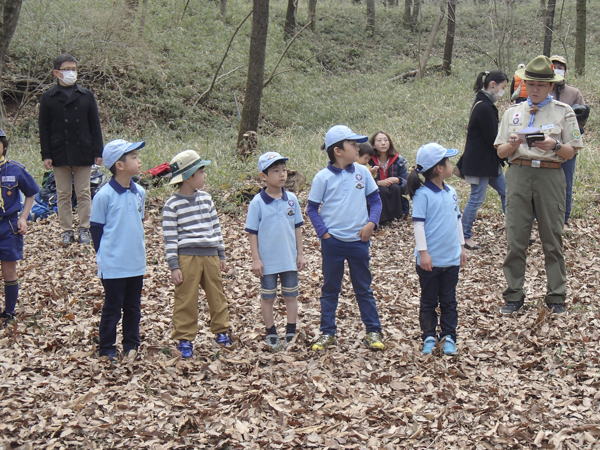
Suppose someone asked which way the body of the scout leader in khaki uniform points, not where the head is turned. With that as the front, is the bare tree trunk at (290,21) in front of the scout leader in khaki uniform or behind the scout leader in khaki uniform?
behind

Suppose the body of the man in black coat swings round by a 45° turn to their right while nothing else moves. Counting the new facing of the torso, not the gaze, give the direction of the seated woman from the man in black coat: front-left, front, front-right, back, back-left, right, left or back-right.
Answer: back-left

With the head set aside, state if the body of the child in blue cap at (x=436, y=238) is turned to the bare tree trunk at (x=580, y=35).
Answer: no

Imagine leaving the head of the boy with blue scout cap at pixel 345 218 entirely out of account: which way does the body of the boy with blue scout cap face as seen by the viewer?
toward the camera

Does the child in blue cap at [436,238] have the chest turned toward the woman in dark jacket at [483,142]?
no

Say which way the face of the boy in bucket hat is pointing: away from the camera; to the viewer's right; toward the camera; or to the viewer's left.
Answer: to the viewer's right

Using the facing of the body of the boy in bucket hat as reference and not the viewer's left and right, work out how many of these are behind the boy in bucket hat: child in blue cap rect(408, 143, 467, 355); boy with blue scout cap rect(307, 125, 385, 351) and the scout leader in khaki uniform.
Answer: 0

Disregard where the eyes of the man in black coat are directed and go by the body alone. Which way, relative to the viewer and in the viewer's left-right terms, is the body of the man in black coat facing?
facing the viewer

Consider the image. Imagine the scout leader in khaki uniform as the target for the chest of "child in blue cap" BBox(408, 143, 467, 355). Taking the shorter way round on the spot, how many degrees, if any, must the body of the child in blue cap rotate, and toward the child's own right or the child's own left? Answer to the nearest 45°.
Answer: approximately 90° to the child's own left

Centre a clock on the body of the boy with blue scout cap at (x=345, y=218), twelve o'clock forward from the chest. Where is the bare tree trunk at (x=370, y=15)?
The bare tree trunk is roughly at 6 o'clock from the boy with blue scout cap.

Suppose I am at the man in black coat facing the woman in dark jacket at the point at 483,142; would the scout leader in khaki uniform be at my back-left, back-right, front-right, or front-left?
front-right

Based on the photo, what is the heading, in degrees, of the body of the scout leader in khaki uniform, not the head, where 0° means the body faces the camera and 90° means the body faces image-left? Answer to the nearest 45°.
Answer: approximately 0°

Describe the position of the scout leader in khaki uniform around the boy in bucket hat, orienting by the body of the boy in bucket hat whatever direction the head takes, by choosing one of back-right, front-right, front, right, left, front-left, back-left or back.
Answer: front-left
